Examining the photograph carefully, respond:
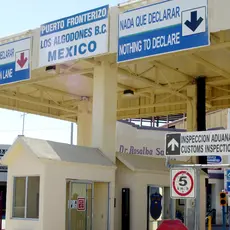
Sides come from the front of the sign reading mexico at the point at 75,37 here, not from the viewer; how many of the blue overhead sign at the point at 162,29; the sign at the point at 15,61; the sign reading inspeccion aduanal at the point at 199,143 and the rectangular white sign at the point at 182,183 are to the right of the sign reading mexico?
1

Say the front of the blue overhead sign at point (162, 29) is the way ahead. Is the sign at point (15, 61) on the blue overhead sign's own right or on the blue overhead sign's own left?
on the blue overhead sign's own right

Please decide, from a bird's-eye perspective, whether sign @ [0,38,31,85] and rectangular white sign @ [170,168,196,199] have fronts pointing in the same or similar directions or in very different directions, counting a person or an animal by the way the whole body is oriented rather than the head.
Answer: same or similar directions

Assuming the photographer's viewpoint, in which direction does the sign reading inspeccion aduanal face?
facing the viewer

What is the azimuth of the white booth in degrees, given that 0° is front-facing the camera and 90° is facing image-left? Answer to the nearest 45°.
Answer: approximately 315°

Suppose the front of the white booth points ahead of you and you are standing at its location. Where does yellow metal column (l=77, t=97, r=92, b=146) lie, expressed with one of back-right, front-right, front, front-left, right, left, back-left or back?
back-left

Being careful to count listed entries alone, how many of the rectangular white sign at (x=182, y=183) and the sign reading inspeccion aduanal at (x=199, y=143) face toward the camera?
2

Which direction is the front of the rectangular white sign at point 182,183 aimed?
toward the camera
